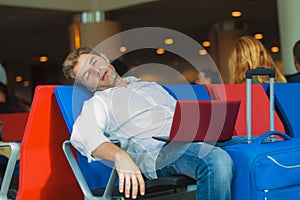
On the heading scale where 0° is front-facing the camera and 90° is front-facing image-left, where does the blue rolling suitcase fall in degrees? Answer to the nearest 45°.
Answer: approximately 315°
